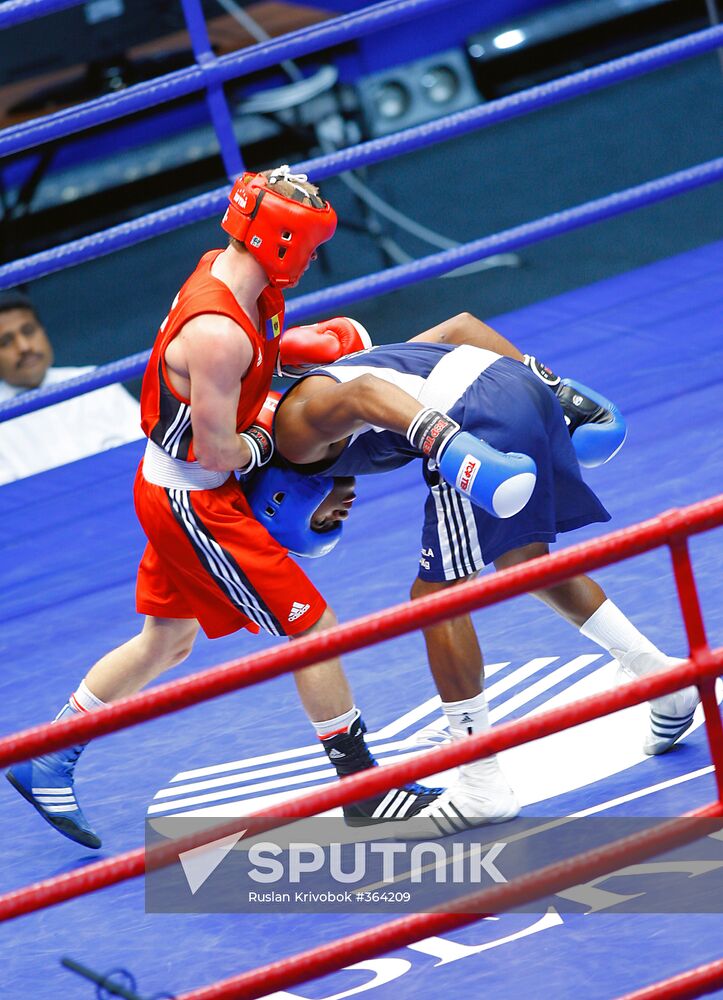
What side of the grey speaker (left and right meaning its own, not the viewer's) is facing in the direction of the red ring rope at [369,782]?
front

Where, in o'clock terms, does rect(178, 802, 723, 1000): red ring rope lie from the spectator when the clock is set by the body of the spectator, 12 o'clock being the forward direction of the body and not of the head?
The red ring rope is roughly at 12 o'clock from the spectator.

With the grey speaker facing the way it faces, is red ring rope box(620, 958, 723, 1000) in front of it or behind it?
in front

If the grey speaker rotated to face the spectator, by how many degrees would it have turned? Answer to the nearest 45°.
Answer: approximately 45° to its right

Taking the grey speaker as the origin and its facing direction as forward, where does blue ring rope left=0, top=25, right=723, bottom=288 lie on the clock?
The blue ring rope is roughly at 12 o'clock from the grey speaker.

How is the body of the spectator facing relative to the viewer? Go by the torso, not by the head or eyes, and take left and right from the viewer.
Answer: facing the viewer

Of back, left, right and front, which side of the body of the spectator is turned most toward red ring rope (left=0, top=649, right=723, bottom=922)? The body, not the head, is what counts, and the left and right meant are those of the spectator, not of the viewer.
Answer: front

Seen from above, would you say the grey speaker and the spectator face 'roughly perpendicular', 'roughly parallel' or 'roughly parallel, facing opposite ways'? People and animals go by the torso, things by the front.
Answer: roughly parallel

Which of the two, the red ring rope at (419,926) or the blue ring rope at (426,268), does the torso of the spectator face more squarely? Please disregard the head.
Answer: the red ring rope

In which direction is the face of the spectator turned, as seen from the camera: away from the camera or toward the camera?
toward the camera

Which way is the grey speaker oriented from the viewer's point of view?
toward the camera

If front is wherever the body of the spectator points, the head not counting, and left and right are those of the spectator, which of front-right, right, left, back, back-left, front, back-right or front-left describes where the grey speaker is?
back-left

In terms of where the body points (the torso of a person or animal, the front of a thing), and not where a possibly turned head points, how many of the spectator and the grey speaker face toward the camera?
2

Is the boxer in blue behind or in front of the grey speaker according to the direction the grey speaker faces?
in front

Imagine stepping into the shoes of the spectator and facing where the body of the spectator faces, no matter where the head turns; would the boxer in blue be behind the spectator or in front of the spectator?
in front
